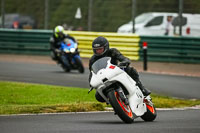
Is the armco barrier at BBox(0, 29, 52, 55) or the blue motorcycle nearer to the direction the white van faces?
the armco barrier

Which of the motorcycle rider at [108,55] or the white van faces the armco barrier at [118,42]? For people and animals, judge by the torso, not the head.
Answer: the white van

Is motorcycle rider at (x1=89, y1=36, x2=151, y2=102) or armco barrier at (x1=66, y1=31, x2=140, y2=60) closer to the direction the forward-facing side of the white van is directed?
the armco barrier

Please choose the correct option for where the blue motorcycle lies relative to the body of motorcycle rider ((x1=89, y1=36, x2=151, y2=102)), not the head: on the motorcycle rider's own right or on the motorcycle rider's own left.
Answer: on the motorcycle rider's own right

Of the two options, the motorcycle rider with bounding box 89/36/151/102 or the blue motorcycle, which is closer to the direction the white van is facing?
the blue motorcycle

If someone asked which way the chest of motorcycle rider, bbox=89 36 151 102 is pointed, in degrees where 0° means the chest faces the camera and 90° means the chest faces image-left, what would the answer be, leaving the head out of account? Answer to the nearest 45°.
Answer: approximately 45°

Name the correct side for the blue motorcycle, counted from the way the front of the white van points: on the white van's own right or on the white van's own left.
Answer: on the white van's own left

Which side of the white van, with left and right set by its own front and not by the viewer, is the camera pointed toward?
left

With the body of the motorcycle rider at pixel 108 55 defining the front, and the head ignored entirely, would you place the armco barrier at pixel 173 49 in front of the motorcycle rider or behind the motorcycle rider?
behind

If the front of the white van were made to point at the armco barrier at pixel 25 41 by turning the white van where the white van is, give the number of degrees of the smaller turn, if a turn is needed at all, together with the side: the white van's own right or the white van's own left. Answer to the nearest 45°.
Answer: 0° — it already faces it

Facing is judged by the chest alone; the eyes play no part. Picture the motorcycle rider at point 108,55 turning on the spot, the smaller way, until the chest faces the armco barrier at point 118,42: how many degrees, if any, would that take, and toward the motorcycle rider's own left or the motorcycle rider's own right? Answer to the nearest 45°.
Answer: approximately 135° to the motorcycle rider's own right

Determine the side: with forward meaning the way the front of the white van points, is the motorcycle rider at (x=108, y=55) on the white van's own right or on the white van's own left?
on the white van's own left

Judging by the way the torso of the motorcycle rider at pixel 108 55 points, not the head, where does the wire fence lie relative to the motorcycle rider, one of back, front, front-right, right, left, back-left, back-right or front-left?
back-right

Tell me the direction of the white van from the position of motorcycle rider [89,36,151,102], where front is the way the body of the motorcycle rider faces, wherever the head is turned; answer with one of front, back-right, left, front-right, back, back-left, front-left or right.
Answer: back-right
